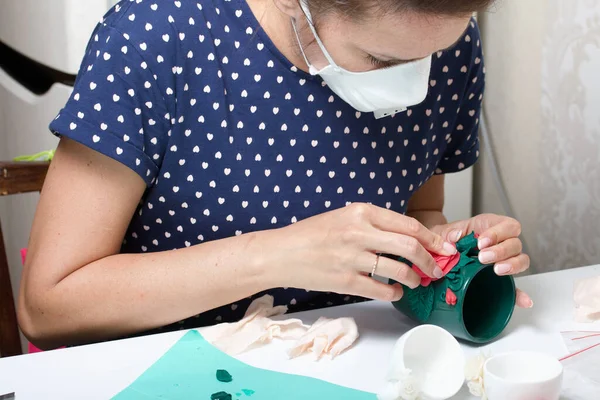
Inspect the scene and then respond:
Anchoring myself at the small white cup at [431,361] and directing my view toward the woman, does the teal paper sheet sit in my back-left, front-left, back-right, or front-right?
front-left

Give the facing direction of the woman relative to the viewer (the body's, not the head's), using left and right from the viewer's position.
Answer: facing the viewer and to the right of the viewer
